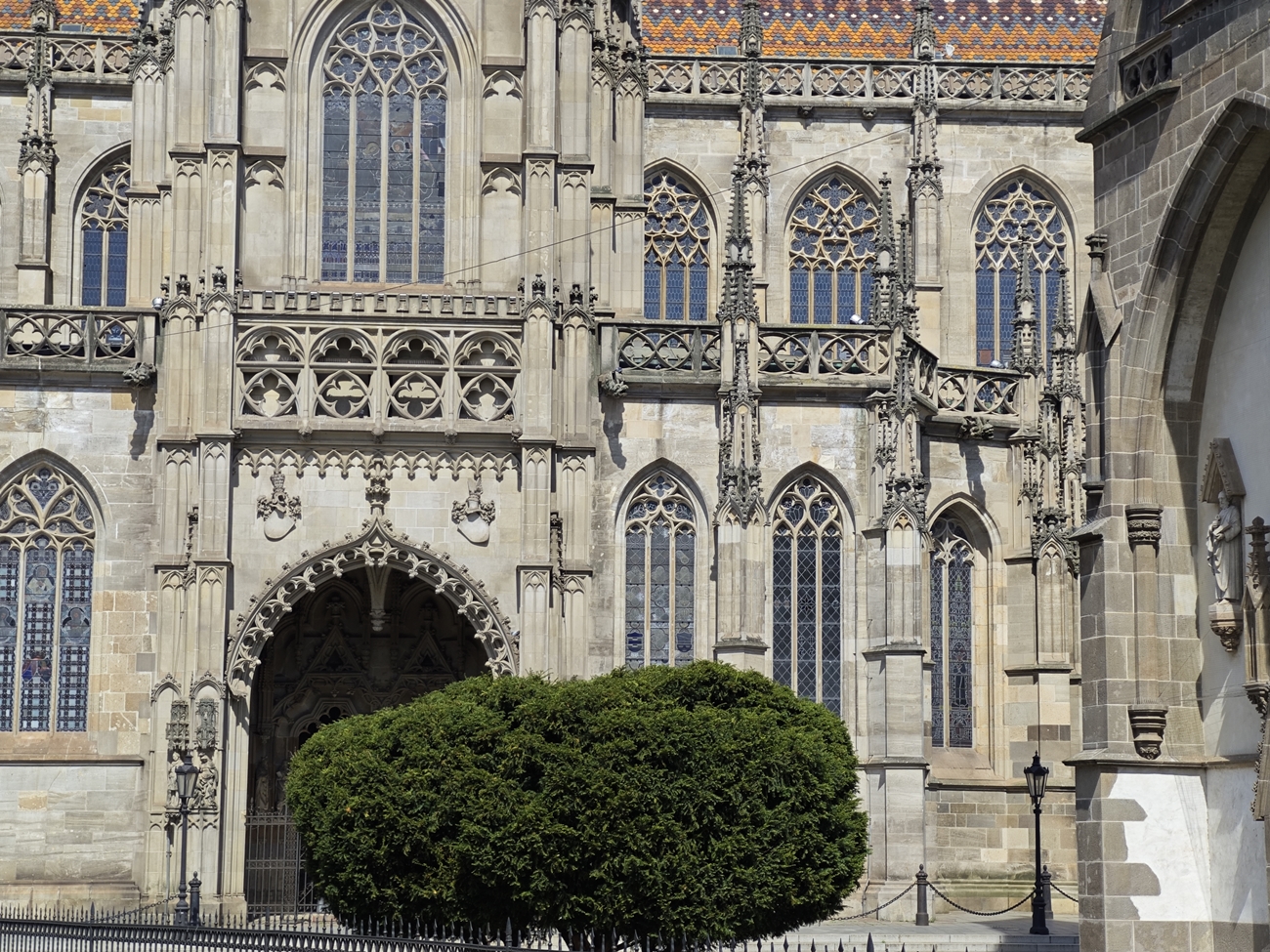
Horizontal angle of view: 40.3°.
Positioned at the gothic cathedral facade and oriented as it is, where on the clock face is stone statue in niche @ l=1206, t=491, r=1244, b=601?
The stone statue in niche is roughly at 11 o'clock from the gothic cathedral facade.

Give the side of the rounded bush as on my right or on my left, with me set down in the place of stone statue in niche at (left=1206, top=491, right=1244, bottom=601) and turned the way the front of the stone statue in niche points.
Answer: on my right

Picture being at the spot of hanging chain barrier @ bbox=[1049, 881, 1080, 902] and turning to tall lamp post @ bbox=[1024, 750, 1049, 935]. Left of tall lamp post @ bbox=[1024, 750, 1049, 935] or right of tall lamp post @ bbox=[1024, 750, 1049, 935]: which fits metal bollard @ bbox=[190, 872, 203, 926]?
right

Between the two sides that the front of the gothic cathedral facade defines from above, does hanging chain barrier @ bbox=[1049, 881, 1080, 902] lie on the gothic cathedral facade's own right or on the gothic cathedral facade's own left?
on the gothic cathedral facade's own left

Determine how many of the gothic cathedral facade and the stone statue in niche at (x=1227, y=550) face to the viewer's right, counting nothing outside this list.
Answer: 0

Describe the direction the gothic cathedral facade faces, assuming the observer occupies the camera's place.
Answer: facing the viewer

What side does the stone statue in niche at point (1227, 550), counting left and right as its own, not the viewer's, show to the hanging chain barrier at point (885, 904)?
right

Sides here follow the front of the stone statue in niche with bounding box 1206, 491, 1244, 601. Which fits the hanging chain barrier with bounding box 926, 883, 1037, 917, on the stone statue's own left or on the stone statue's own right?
on the stone statue's own right

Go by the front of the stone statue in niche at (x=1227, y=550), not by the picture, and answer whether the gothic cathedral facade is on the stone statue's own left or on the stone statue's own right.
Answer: on the stone statue's own right
